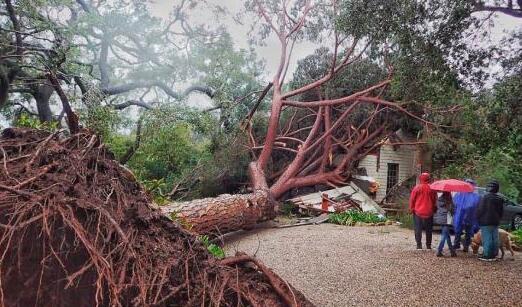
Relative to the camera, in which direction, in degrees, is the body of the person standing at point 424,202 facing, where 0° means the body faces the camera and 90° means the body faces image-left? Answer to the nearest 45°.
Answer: approximately 180°

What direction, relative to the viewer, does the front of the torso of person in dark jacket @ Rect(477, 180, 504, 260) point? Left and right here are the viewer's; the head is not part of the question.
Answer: facing away from the viewer and to the left of the viewer

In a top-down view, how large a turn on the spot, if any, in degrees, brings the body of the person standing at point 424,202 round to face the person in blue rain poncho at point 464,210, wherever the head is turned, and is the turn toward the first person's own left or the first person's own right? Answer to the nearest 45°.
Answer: approximately 90° to the first person's own right
